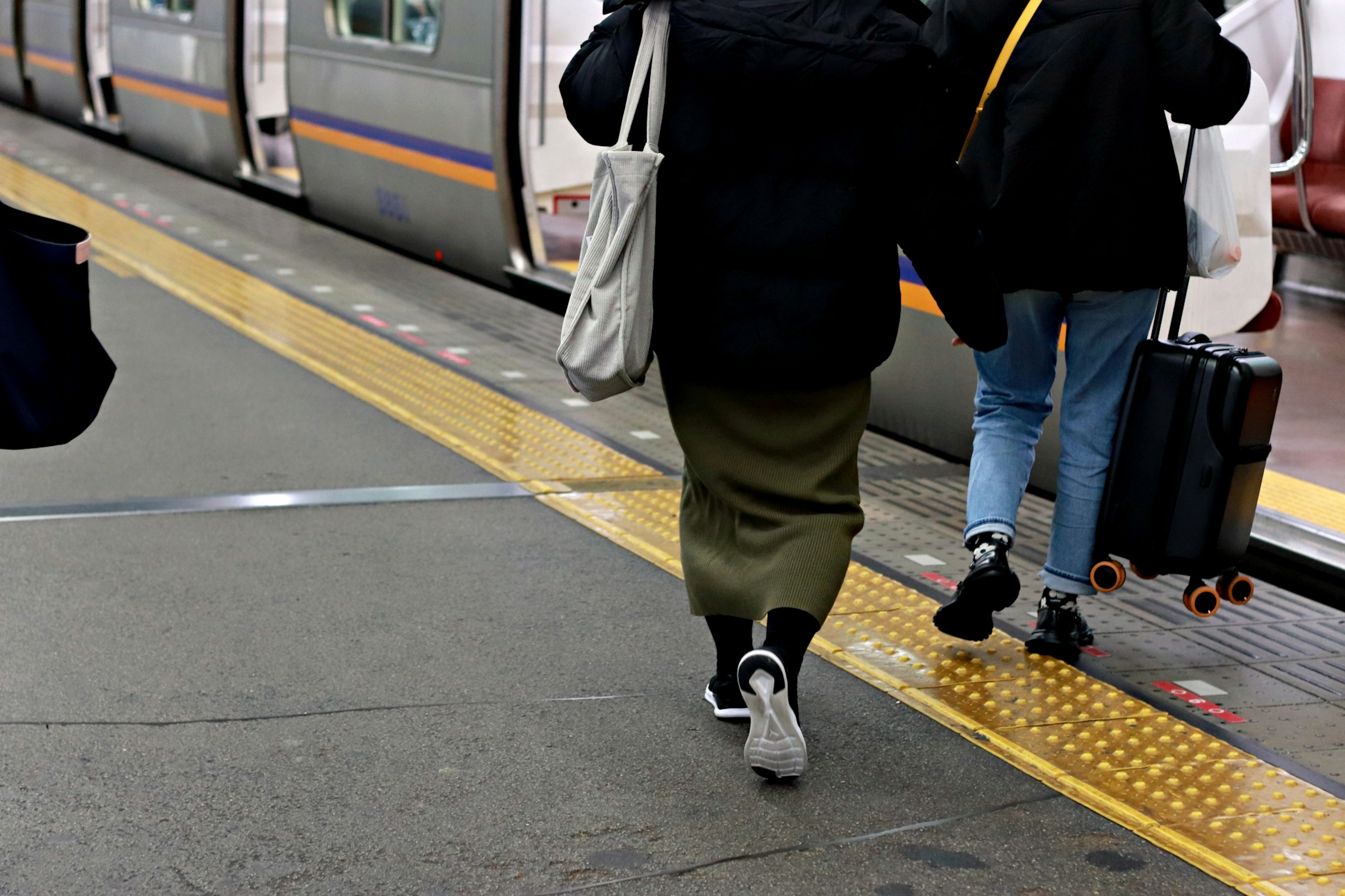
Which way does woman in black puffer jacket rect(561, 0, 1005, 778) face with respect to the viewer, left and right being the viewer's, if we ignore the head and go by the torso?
facing away from the viewer

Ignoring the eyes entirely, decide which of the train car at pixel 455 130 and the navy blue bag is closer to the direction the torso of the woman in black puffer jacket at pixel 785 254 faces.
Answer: the train car

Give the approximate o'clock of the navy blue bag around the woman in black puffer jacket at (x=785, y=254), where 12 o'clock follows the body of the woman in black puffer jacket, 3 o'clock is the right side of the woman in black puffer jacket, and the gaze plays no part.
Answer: The navy blue bag is roughly at 8 o'clock from the woman in black puffer jacket.

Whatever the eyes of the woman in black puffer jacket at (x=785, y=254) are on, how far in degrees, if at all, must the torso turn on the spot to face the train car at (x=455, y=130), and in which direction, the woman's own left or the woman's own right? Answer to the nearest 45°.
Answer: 0° — they already face it

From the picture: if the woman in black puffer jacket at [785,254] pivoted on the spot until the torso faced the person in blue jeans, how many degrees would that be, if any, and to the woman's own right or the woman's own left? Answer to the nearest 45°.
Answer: approximately 45° to the woman's own right
